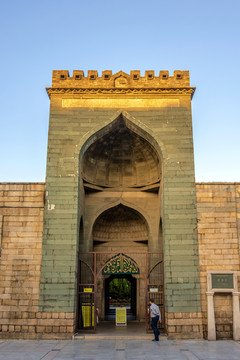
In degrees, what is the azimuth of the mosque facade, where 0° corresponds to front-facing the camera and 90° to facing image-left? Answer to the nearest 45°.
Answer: approximately 0°

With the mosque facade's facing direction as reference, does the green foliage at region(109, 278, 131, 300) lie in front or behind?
behind
